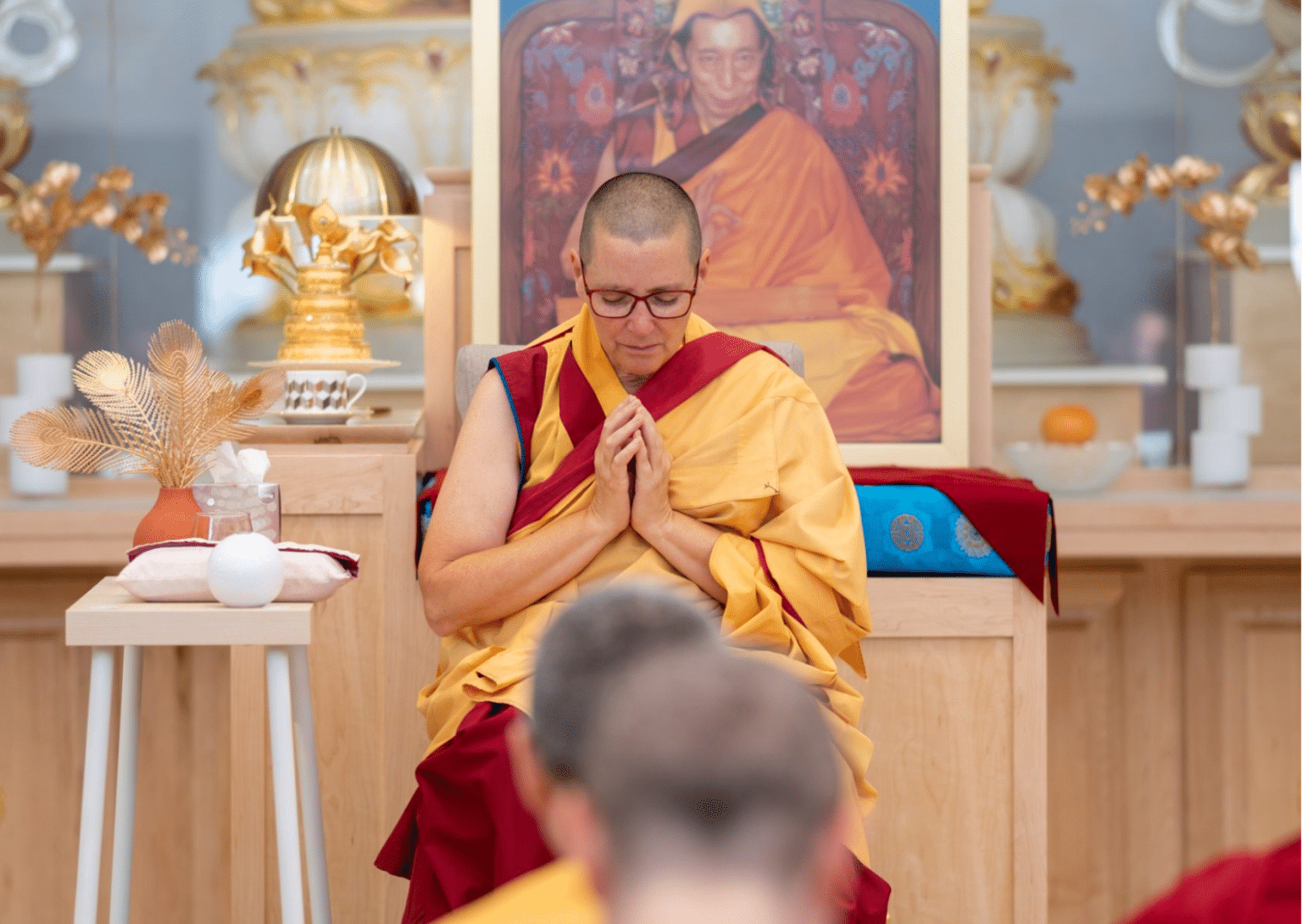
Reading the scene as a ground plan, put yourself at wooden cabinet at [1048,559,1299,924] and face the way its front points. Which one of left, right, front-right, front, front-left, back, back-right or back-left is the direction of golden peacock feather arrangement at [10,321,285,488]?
front-right

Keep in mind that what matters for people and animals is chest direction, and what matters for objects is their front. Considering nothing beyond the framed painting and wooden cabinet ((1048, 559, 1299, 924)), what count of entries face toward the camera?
2

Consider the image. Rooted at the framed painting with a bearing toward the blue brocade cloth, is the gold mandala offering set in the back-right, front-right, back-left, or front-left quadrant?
back-right

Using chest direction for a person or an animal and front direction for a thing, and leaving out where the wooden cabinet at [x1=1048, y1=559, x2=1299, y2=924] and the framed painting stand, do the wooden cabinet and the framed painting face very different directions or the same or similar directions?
same or similar directions

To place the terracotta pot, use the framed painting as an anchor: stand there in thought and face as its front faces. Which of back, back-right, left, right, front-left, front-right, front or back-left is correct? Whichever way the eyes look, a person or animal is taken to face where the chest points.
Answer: front-right

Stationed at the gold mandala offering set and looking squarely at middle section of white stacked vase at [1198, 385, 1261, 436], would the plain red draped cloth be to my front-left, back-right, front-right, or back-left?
front-right

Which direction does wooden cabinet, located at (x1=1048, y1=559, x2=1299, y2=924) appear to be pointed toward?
toward the camera

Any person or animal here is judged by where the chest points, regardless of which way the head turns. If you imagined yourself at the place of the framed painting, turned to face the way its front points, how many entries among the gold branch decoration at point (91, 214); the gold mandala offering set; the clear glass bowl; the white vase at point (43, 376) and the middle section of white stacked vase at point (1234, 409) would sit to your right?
3

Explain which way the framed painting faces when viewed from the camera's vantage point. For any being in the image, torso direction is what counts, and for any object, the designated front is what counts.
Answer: facing the viewer

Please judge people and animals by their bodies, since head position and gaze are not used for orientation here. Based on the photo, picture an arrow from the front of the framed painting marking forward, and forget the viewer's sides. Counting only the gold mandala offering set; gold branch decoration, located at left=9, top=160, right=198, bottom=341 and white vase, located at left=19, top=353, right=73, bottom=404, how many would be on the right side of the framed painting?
3

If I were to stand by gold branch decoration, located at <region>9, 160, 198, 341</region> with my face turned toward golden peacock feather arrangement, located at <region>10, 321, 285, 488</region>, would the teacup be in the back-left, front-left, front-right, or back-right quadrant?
front-left
